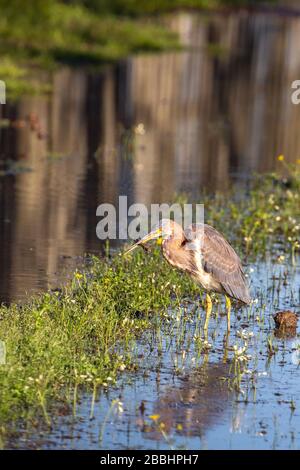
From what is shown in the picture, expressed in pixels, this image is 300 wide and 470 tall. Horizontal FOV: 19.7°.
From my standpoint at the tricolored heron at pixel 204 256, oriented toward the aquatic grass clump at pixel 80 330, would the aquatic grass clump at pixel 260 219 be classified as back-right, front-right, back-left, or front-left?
back-right

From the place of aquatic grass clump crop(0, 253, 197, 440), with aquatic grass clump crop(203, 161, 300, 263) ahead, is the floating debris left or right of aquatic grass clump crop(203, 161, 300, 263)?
right

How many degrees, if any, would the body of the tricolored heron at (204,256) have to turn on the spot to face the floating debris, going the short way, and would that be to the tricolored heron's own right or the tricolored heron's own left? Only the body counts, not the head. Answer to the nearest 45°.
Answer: approximately 180°

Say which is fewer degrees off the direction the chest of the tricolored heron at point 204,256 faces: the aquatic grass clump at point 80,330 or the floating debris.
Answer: the aquatic grass clump

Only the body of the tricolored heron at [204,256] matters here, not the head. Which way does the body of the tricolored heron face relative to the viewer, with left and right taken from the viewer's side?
facing to the left of the viewer

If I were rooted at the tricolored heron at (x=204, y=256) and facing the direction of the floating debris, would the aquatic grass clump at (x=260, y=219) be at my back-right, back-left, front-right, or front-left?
front-left

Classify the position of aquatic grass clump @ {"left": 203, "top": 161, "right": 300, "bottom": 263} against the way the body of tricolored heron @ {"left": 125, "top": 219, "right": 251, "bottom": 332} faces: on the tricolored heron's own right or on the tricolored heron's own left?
on the tricolored heron's own right

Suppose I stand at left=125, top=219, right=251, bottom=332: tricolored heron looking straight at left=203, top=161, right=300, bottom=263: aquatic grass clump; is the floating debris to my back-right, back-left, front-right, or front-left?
front-right

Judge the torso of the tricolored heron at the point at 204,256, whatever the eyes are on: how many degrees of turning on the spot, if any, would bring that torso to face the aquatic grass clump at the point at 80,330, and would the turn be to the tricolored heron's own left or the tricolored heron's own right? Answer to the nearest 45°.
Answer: approximately 45° to the tricolored heron's own left
